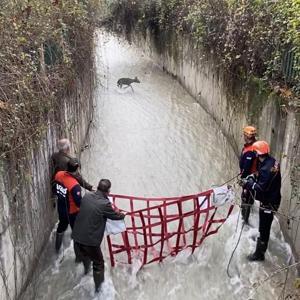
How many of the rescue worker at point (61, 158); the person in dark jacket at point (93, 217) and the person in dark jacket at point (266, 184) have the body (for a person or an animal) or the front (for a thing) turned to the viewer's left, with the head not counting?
1

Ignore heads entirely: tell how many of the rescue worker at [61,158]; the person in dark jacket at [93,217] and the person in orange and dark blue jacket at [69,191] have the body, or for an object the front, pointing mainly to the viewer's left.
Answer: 0

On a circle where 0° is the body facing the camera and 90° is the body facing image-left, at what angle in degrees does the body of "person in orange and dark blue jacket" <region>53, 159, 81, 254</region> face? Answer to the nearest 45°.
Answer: approximately 225°

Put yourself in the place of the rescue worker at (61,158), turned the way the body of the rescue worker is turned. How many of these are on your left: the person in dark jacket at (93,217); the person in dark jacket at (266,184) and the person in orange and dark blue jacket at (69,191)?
0

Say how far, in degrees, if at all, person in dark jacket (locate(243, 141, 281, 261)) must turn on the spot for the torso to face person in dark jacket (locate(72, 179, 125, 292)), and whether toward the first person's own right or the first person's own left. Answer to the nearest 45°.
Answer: approximately 45° to the first person's own left

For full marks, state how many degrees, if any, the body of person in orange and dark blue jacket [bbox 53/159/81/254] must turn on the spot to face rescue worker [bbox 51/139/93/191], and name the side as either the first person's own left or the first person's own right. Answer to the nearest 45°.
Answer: approximately 45° to the first person's own left

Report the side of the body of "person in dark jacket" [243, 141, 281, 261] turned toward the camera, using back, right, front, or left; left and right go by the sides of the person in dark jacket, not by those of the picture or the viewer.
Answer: left

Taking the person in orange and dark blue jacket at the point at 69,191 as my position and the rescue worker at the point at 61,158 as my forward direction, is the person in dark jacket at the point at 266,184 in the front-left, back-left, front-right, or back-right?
back-right

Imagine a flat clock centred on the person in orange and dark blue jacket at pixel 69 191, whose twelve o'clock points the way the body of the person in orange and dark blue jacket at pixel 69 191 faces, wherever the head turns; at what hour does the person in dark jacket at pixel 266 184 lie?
the person in dark jacket at pixel 266 184 is roughly at 2 o'clock from the person in orange and dark blue jacket at pixel 69 191.

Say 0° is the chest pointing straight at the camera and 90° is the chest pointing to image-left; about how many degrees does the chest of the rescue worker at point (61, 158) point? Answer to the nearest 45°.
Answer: approximately 225°

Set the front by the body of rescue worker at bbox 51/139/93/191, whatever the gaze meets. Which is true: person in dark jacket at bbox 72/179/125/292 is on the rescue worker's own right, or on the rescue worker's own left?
on the rescue worker's own right

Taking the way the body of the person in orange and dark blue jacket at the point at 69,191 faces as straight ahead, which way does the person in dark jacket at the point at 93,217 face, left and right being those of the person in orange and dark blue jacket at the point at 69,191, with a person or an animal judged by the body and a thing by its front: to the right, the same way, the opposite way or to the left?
the same way

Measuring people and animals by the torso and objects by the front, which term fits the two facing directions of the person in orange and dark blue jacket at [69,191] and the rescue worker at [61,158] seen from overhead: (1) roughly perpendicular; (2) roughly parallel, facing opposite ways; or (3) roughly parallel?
roughly parallel

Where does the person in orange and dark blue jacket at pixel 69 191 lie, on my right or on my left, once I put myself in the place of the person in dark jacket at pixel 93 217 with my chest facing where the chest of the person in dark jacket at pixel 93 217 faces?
on my left

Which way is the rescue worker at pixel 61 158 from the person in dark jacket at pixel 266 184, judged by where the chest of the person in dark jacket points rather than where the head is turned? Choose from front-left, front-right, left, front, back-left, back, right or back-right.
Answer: front

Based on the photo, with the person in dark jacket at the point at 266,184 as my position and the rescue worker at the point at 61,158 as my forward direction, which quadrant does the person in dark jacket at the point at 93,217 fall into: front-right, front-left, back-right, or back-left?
front-left

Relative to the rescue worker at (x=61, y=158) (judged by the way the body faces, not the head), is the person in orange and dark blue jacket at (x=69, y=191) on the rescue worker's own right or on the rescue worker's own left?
on the rescue worker's own right

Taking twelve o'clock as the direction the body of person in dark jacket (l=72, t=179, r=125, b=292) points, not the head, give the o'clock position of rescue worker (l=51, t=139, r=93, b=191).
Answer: The rescue worker is roughly at 10 o'clock from the person in dark jacket.
